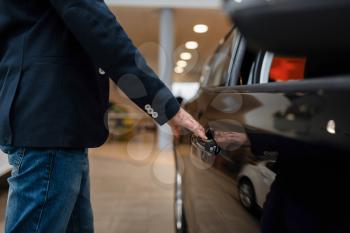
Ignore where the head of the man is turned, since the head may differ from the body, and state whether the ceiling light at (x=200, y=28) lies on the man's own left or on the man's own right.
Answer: on the man's own left

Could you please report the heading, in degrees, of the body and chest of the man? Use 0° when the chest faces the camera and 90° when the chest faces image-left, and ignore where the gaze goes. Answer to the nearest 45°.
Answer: approximately 270°
